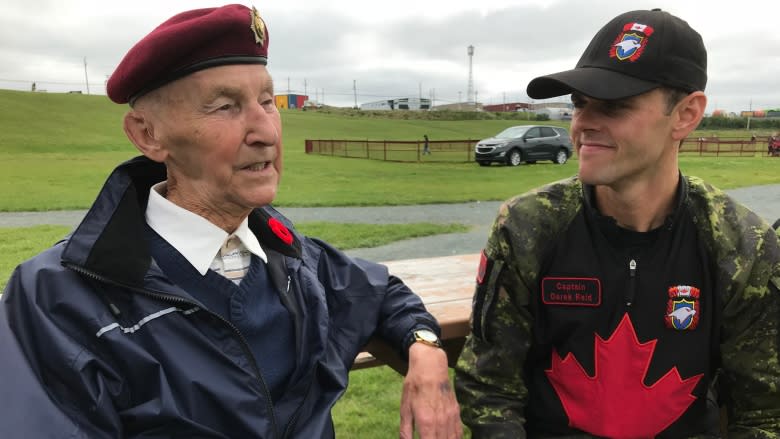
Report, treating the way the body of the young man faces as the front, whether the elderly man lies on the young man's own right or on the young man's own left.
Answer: on the young man's own right

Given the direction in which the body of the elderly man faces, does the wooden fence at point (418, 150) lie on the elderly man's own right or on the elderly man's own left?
on the elderly man's own left

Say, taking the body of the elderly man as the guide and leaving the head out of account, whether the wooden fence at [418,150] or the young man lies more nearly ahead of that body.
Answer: the young man

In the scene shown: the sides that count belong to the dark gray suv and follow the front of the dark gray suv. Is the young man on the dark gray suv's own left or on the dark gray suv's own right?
on the dark gray suv's own left

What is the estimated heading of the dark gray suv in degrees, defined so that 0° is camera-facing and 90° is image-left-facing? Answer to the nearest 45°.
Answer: approximately 45°

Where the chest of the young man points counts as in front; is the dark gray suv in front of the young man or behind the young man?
behind

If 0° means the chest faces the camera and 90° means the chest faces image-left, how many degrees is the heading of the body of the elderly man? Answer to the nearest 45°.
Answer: approximately 315°
